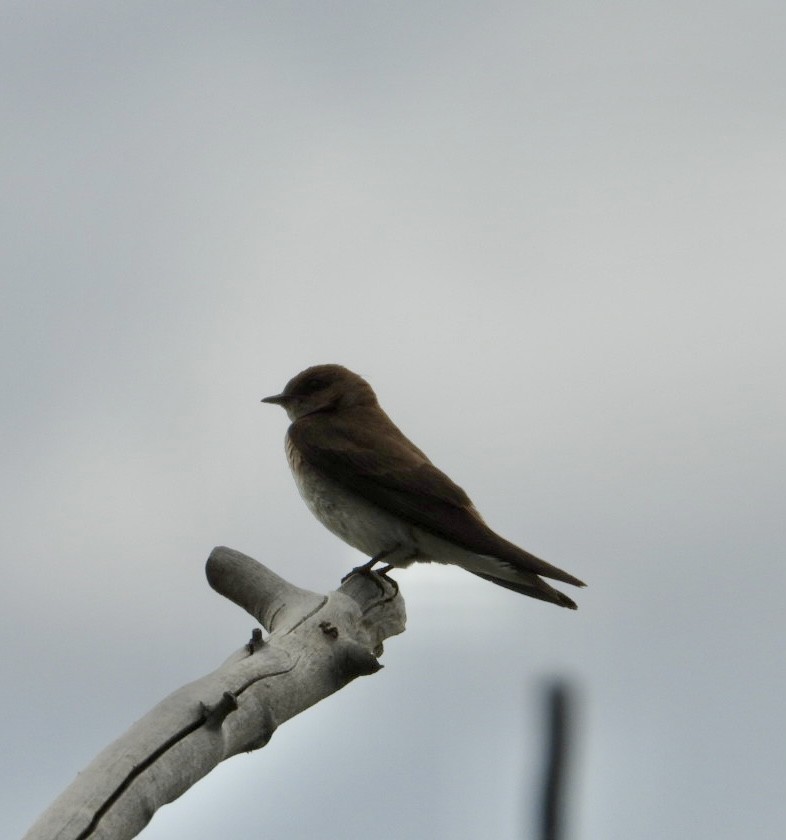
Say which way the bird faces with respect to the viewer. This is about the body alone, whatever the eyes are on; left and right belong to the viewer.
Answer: facing to the left of the viewer
